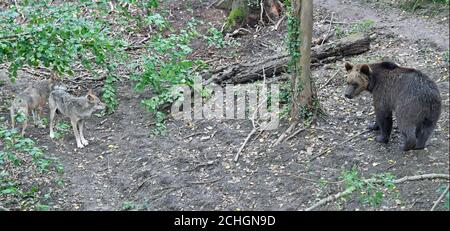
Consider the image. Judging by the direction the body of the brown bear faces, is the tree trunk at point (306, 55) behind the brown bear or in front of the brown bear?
in front

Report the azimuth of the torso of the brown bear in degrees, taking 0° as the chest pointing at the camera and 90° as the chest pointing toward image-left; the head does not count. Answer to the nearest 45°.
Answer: approximately 135°

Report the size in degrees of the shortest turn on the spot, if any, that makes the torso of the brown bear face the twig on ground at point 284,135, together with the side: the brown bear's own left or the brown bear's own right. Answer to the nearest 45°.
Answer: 0° — it already faces it

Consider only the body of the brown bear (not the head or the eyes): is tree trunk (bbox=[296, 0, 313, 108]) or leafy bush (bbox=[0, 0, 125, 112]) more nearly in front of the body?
the tree trunk

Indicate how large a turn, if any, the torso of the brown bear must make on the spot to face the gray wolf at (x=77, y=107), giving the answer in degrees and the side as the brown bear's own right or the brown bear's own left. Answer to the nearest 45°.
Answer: approximately 45° to the brown bear's own left

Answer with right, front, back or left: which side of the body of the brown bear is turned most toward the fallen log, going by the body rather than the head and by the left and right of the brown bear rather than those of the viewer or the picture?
front

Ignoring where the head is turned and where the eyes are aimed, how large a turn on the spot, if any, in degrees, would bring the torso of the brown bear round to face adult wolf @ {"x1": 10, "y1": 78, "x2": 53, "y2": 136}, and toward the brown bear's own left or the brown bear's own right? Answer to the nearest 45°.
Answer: approximately 45° to the brown bear's own left
